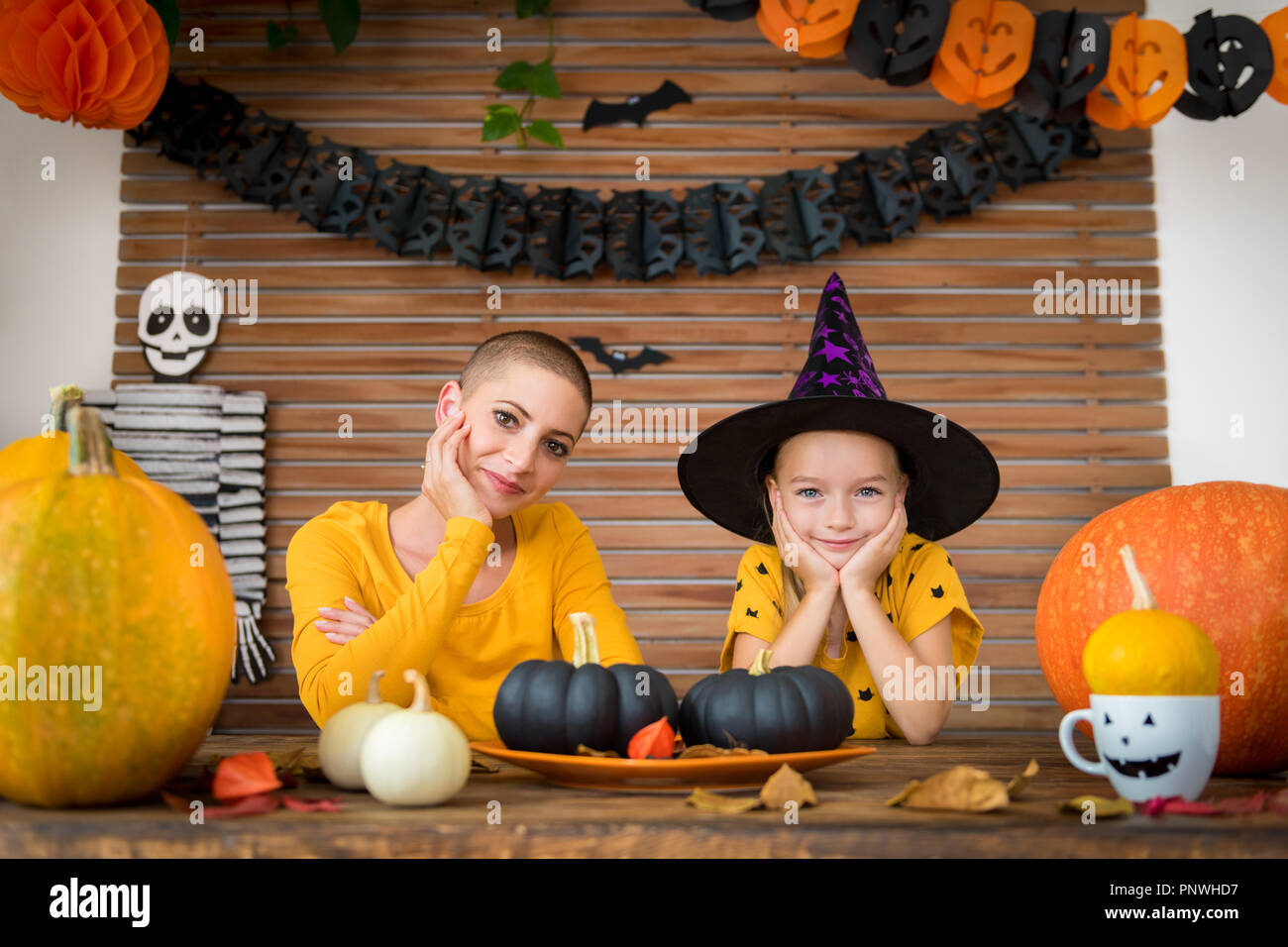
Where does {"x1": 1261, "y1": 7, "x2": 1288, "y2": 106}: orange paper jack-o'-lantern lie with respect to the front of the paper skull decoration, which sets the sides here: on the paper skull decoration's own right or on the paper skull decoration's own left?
on the paper skull decoration's own left

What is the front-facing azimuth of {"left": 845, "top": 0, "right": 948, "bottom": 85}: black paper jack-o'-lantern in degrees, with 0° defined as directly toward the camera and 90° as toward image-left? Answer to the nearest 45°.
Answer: approximately 0°

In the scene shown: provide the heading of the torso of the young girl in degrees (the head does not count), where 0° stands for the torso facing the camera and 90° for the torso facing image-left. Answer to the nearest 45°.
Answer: approximately 0°
